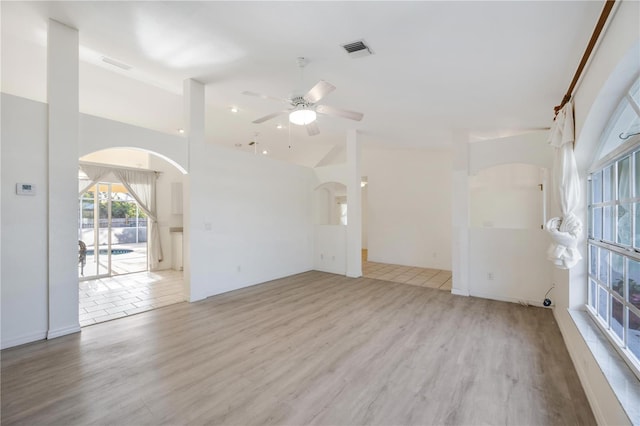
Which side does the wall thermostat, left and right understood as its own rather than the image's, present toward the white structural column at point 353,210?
left

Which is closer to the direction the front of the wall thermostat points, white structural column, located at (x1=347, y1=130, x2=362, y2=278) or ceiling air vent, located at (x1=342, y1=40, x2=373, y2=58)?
the ceiling air vent

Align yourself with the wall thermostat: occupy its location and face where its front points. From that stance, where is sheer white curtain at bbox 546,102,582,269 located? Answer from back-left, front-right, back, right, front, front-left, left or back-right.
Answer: front-left

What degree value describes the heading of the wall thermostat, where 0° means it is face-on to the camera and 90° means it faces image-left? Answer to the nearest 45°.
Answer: approximately 0°

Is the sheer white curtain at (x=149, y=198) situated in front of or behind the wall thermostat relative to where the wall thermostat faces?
behind

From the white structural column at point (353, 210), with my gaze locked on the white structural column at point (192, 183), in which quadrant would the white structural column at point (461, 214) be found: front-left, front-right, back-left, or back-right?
back-left

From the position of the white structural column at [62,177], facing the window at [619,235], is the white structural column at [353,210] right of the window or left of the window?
left

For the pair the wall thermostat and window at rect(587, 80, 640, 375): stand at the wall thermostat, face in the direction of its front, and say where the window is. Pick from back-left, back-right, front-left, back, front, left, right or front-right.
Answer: front-left

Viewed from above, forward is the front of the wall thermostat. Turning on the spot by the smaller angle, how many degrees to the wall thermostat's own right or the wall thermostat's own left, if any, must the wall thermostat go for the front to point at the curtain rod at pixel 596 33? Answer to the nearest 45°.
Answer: approximately 45° to the wall thermostat's own left

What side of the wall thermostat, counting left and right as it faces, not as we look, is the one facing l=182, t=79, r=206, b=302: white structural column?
left

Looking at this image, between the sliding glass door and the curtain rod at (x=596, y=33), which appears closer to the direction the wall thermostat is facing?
the curtain rod

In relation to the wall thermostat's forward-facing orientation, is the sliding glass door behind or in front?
behind

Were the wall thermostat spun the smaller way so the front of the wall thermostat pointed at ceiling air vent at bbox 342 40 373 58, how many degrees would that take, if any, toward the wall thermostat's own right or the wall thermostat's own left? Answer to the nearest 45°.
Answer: approximately 45° to the wall thermostat's own left
